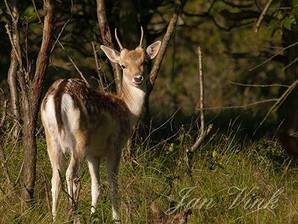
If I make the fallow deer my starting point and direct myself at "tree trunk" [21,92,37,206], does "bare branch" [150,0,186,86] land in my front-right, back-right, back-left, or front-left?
back-right

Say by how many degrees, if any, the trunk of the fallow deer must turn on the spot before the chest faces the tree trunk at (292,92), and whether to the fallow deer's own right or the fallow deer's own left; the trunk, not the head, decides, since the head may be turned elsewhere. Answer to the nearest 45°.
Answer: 0° — it already faces it

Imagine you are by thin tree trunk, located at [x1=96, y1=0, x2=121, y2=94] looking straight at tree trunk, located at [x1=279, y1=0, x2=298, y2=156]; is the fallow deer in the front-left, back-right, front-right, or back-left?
back-right
